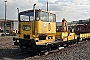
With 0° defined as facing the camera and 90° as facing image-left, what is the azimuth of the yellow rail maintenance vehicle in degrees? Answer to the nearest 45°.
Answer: approximately 45°
